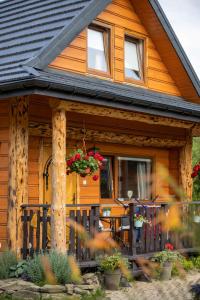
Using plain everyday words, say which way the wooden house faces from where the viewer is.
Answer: facing the viewer and to the right of the viewer

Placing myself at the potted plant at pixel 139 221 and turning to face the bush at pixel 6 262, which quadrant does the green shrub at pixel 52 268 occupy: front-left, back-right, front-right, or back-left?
front-left
